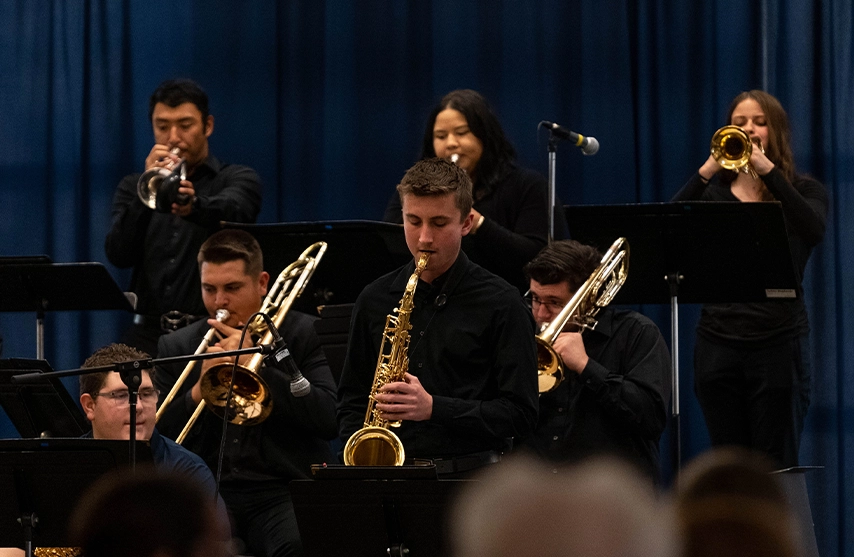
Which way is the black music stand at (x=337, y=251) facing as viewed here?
away from the camera

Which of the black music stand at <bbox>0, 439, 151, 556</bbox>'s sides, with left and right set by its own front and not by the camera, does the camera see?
back

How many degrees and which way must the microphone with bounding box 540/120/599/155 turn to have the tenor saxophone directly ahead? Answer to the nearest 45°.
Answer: approximately 90° to its right

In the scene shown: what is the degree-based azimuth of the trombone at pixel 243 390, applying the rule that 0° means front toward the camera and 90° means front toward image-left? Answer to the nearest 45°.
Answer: approximately 45°

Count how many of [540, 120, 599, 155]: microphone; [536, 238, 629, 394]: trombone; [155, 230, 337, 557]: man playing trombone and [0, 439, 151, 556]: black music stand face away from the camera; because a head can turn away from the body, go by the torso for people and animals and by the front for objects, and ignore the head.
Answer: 1

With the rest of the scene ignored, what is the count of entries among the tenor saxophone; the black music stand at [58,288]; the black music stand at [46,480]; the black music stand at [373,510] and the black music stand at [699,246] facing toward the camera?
1

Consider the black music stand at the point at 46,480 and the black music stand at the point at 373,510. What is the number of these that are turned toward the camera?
0

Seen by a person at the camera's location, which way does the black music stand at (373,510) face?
facing away from the viewer

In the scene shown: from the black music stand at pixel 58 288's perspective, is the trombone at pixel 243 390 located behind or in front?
behind

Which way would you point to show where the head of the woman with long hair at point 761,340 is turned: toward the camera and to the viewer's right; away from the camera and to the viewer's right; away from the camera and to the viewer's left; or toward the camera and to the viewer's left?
toward the camera and to the viewer's left

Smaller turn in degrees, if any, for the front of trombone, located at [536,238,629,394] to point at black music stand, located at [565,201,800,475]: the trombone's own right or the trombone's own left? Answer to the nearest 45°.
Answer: approximately 135° to the trombone's own left

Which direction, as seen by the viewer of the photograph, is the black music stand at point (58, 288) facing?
facing away from the viewer

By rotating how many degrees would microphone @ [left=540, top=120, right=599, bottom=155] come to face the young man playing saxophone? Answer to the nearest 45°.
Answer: approximately 90° to its right

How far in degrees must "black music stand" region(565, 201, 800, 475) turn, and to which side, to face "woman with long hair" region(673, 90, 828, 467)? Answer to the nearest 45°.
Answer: approximately 45° to its right
